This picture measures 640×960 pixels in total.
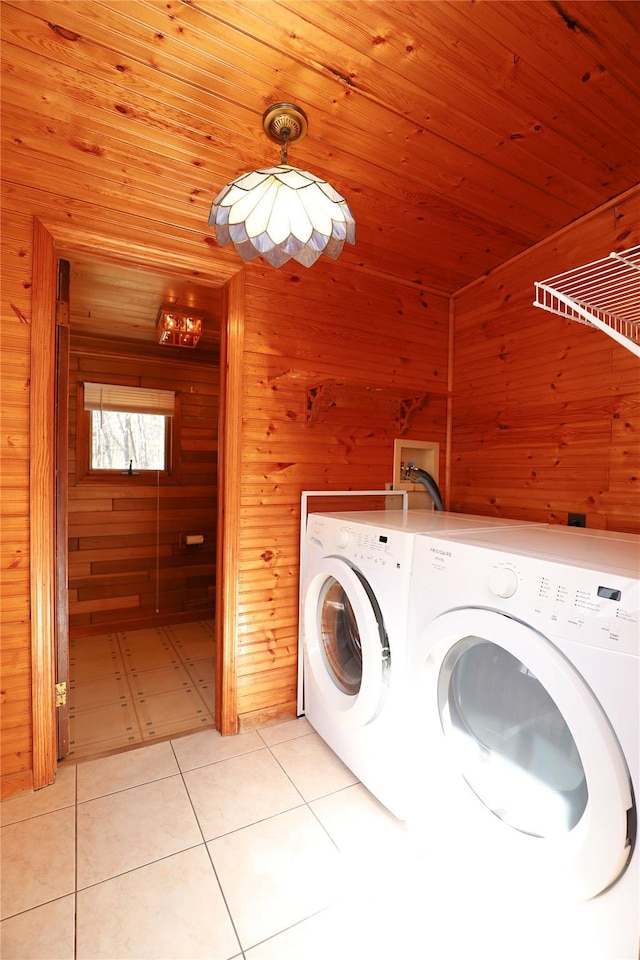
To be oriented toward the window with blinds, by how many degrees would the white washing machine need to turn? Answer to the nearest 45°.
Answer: approximately 90° to its right

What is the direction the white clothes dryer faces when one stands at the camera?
facing the viewer and to the left of the viewer

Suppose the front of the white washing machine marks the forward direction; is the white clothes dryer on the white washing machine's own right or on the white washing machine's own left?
on the white washing machine's own left

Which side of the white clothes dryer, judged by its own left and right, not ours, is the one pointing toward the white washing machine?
right

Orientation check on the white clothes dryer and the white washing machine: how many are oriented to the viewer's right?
0

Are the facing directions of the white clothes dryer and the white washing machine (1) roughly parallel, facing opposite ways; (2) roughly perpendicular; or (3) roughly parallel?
roughly parallel
